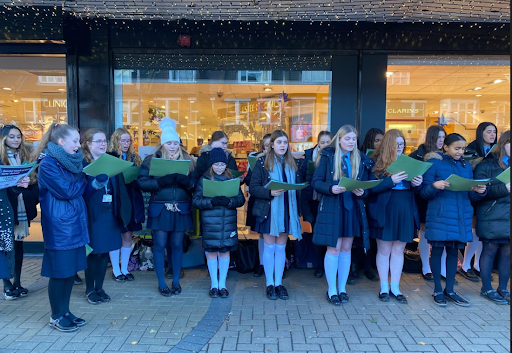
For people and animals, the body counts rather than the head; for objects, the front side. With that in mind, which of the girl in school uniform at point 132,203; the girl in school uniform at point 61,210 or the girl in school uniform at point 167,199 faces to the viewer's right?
the girl in school uniform at point 61,210

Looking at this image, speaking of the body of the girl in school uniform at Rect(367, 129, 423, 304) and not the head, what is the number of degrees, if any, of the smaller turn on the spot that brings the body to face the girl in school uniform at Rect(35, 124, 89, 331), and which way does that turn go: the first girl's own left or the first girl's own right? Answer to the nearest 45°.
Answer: approximately 90° to the first girl's own right

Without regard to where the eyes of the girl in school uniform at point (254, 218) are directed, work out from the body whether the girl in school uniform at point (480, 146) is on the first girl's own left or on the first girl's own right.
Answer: on the first girl's own left

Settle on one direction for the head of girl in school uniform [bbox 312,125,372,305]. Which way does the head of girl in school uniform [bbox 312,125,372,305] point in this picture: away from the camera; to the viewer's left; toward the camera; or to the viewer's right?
toward the camera

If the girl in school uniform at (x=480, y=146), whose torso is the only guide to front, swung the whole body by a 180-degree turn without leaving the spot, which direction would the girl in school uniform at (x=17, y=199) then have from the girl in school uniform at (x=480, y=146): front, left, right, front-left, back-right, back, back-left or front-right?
left

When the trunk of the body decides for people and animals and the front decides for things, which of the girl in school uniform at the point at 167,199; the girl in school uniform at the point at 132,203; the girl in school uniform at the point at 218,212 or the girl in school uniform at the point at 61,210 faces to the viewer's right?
the girl in school uniform at the point at 61,210

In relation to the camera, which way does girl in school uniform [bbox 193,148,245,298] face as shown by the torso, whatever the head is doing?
toward the camera

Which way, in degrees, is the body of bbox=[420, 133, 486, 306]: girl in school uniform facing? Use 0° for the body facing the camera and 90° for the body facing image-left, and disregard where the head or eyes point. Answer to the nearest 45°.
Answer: approximately 315°

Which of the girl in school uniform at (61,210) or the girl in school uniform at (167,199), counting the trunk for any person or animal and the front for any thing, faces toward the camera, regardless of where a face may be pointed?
the girl in school uniform at (167,199)

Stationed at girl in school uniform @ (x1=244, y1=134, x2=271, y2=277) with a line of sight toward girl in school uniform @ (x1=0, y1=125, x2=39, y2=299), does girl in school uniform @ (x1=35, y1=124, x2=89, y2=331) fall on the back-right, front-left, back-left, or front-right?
front-left

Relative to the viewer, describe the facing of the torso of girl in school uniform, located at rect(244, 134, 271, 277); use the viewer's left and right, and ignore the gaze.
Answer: facing the viewer and to the left of the viewer

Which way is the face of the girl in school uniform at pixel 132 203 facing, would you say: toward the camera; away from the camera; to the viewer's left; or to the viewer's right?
toward the camera

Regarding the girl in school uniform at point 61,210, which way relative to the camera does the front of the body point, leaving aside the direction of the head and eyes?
to the viewer's right

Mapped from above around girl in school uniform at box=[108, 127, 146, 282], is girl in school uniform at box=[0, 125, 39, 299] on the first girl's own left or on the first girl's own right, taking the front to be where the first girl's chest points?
on the first girl's own right

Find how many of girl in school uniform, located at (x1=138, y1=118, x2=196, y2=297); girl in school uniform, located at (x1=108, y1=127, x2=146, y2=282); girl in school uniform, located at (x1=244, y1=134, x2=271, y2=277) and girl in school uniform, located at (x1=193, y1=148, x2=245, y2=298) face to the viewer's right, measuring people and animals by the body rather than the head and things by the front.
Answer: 0

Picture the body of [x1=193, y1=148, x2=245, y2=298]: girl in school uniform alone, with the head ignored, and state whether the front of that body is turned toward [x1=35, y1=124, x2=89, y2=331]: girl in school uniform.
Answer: no

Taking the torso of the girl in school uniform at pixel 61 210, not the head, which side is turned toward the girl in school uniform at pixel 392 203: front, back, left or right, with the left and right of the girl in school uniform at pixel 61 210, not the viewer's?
front

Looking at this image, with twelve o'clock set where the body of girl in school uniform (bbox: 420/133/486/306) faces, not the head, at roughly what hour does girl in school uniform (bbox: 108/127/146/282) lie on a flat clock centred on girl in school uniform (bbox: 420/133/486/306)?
girl in school uniform (bbox: 108/127/146/282) is roughly at 4 o'clock from girl in school uniform (bbox: 420/133/486/306).

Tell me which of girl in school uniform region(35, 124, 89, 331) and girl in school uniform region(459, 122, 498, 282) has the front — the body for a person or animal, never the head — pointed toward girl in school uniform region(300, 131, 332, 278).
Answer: girl in school uniform region(35, 124, 89, 331)

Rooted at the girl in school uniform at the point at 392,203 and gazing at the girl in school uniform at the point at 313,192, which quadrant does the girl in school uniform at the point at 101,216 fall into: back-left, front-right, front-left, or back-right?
front-left

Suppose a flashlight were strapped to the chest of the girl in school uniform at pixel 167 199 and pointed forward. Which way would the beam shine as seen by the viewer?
toward the camera

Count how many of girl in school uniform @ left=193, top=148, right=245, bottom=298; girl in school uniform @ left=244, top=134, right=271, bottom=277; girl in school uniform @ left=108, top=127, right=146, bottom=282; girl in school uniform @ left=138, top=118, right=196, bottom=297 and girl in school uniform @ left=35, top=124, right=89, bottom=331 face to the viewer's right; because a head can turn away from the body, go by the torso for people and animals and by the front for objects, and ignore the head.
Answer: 1

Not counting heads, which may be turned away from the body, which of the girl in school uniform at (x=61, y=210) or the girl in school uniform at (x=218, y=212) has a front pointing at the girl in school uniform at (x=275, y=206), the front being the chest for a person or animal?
the girl in school uniform at (x=61, y=210)
